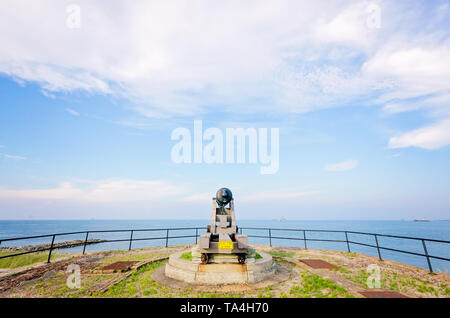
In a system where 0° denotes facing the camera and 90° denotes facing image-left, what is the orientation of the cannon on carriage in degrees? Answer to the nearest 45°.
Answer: approximately 180°
